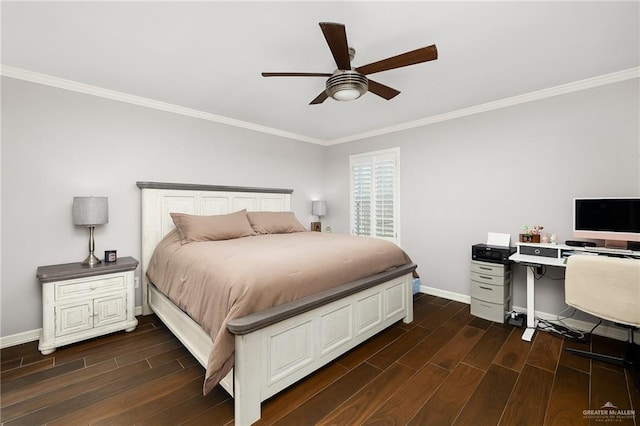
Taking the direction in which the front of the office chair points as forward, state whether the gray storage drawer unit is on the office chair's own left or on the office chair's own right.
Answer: on the office chair's own left

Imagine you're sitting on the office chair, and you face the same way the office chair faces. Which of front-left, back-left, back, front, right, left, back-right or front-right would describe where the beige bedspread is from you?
back-left

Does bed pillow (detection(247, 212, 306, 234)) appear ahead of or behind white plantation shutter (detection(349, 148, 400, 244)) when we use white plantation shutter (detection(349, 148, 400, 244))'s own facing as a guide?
ahead

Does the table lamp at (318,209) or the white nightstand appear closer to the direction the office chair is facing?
the table lamp

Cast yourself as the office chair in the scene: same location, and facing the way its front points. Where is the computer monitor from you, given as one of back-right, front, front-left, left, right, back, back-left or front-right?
front

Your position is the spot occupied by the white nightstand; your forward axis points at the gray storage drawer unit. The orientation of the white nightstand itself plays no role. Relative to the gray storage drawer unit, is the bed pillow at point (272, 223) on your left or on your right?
left

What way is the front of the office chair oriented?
away from the camera

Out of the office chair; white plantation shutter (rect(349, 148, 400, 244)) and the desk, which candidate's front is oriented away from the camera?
the office chair

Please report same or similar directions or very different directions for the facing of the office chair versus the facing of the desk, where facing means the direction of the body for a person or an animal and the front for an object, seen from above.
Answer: very different directions

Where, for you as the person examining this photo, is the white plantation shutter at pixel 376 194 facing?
facing the viewer and to the left of the viewer
